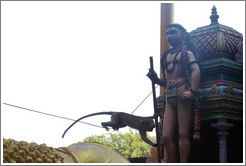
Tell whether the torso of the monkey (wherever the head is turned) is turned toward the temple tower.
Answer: yes

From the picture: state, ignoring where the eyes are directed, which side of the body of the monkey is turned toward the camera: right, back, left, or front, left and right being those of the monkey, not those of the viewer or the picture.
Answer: right
